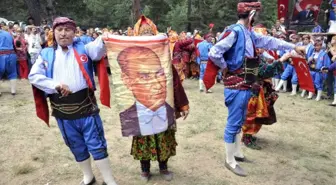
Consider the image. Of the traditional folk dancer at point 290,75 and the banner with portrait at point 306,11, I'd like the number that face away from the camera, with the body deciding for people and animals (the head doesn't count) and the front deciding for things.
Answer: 0

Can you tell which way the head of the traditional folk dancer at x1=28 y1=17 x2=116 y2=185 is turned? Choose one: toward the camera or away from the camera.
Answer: toward the camera

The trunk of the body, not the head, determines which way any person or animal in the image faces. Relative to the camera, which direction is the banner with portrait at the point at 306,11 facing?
toward the camera

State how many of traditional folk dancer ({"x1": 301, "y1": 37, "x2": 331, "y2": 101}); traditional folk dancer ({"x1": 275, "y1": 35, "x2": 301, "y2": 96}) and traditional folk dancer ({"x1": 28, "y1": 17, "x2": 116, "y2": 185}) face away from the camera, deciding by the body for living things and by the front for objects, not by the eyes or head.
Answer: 0

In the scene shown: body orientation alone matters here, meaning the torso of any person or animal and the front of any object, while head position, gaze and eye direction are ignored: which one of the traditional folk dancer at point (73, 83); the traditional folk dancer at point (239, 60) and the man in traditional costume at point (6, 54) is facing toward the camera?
the traditional folk dancer at point (73, 83)

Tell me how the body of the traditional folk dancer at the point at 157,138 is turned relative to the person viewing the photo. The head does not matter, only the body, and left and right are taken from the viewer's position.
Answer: facing the viewer

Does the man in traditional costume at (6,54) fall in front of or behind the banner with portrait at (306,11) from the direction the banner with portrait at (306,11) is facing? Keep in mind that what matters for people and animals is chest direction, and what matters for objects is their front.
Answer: in front

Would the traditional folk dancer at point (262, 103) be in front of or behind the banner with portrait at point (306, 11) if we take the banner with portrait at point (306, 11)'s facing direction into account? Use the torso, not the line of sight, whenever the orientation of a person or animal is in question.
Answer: in front

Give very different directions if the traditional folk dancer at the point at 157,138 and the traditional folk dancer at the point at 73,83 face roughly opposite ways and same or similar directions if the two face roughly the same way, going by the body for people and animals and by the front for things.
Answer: same or similar directions

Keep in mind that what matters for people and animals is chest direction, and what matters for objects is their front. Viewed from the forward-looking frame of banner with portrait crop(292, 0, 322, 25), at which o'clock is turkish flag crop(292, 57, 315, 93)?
The turkish flag is roughly at 12 o'clock from the banner with portrait.
